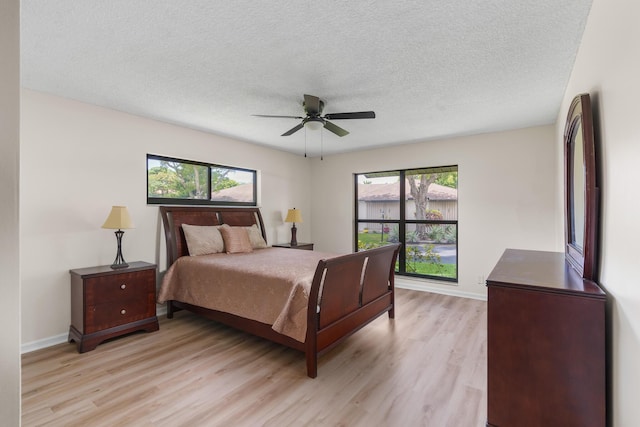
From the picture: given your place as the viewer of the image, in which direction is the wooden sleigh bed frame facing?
facing the viewer and to the right of the viewer

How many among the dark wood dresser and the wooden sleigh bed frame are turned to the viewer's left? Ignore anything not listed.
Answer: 1

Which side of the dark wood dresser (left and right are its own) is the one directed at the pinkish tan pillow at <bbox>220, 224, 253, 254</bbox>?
front

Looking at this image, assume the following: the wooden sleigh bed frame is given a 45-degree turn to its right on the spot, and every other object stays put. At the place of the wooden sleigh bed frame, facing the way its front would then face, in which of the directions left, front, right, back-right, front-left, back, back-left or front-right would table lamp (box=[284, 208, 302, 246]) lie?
back

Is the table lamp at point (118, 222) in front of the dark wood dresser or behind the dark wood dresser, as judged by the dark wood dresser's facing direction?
in front

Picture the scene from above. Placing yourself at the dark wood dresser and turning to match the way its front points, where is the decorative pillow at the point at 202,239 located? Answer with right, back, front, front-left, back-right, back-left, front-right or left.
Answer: front

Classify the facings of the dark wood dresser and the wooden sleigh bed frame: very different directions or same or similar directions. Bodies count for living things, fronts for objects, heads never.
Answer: very different directions

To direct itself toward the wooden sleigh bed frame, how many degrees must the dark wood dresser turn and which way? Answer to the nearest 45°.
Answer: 0° — it already faces it

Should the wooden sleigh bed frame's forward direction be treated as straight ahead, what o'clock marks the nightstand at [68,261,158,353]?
The nightstand is roughly at 5 o'clock from the wooden sleigh bed frame.

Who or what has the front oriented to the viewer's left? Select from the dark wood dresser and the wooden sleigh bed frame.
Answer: the dark wood dresser

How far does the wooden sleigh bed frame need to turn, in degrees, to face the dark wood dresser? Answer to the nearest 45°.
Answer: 0° — it already faces it

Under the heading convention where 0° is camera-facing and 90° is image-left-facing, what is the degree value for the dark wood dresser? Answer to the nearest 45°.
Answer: approximately 90°
